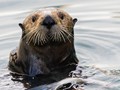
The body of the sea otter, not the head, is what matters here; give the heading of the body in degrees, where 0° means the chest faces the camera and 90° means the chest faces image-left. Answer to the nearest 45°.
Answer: approximately 0°
